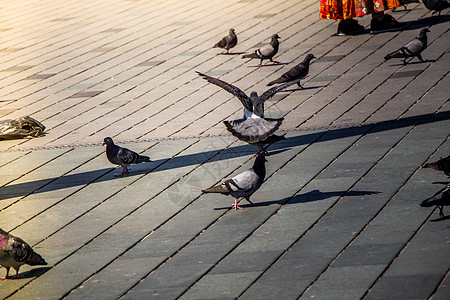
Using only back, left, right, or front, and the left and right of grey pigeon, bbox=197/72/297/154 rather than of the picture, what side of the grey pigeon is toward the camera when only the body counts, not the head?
back

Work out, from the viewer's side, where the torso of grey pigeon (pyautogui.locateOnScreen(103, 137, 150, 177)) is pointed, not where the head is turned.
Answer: to the viewer's left

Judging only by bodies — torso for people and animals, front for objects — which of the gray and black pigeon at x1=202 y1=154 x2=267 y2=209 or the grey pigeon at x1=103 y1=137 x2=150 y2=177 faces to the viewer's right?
the gray and black pigeon

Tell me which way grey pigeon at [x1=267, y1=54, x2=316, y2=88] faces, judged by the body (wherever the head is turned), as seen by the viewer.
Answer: to the viewer's right

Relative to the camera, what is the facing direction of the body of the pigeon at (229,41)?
to the viewer's right

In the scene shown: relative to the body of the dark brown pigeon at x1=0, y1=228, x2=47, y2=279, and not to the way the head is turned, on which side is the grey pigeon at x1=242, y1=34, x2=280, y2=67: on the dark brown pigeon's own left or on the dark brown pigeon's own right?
on the dark brown pigeon's own right

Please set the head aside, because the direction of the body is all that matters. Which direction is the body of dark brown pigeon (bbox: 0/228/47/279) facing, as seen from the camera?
to the viewer's left

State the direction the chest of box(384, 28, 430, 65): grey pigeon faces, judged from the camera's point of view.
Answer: to the viewer's right

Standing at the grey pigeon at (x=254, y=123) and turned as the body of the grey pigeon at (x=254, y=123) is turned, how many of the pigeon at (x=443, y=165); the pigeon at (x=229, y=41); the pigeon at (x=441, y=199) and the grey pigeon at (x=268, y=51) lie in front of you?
2

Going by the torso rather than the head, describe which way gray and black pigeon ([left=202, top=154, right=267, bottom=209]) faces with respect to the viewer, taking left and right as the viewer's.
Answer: facing to the right of the viewer

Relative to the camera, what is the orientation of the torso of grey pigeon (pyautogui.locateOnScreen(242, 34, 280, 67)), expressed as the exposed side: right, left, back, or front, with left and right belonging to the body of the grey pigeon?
right
